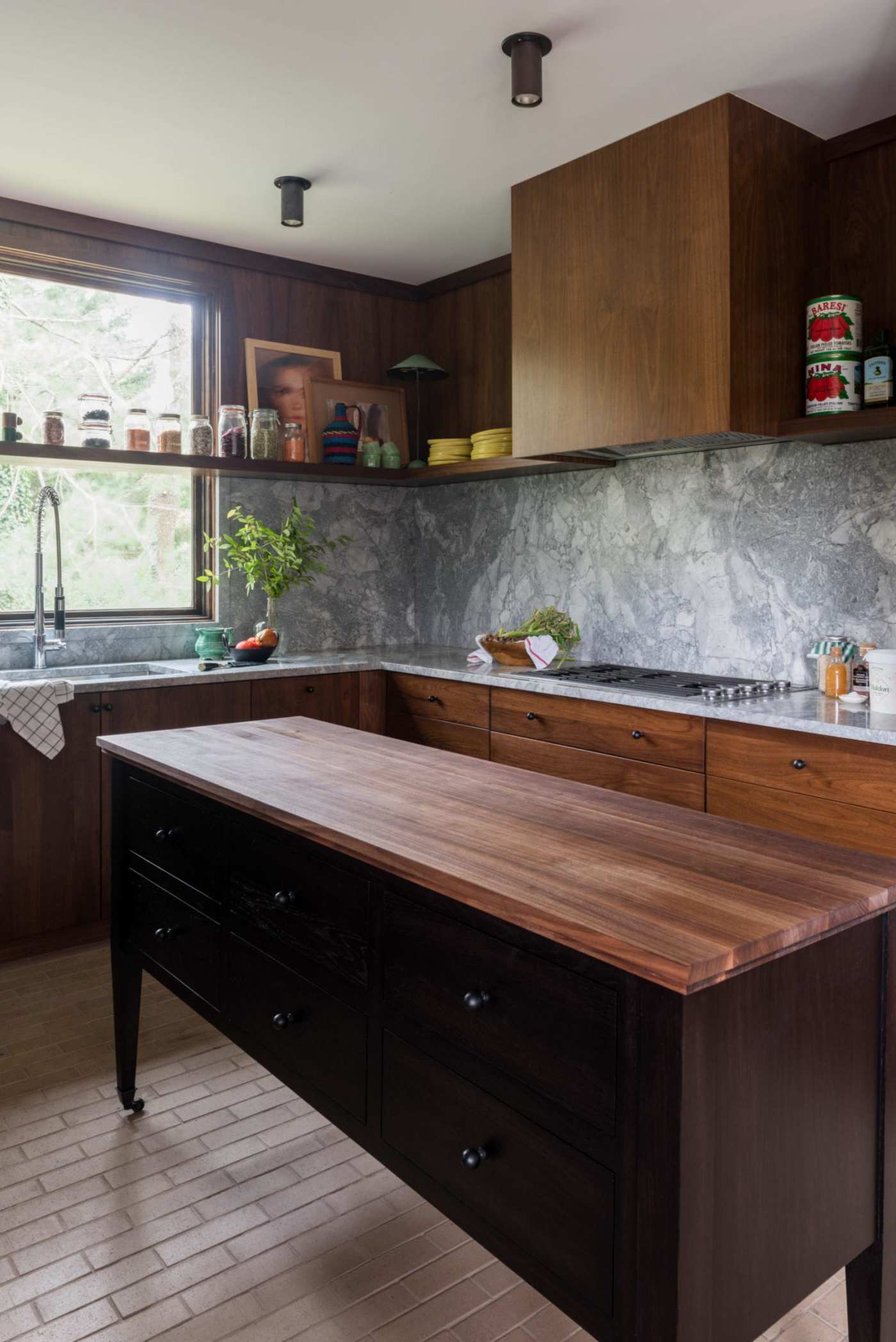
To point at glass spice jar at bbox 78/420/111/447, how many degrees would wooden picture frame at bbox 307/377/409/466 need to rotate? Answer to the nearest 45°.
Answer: approximately 90° to its right

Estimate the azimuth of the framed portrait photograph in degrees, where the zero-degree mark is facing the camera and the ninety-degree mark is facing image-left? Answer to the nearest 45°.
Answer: approximately 315°

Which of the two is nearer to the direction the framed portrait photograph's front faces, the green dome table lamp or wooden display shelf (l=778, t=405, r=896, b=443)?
the wooden display shelf

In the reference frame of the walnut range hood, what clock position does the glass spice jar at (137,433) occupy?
The glass spice jar is roughly at 2 o'clock from the walnut range hood.

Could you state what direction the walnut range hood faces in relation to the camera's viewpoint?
facing the viewer and to the left of the viewer

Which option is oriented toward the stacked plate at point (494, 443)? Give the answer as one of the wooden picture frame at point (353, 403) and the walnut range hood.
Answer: the wooden picture frame

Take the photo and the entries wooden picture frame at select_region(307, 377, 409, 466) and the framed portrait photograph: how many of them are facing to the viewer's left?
0

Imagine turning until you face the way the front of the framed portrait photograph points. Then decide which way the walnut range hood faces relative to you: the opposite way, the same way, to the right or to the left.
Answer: to the right

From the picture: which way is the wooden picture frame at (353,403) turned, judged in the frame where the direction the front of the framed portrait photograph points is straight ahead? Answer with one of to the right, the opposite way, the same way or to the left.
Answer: the same way

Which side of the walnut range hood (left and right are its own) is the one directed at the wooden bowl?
right

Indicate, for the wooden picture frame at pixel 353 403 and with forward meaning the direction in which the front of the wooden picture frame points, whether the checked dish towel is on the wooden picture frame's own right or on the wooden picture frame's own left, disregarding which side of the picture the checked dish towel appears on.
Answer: on the wooden picture frame's own right

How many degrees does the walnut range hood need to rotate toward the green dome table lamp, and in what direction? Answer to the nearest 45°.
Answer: approximately 90° to its right

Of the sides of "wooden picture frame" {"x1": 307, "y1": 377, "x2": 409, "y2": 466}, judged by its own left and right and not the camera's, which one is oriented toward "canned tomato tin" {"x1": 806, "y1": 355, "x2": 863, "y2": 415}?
front

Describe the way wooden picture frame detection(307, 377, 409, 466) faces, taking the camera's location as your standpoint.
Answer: facing the viewer and to the right of the viewer

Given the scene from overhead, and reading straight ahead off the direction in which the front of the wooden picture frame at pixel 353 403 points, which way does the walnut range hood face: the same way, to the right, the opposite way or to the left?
to the right
